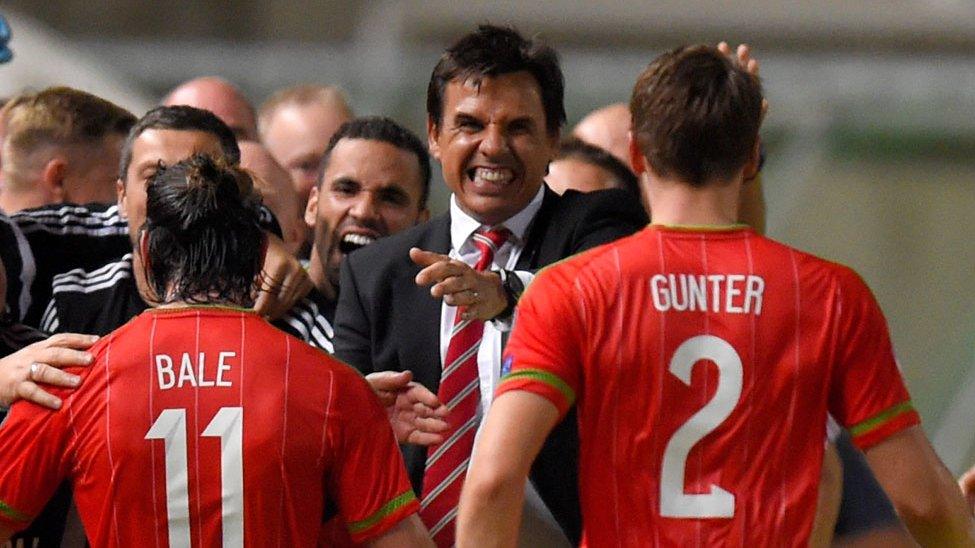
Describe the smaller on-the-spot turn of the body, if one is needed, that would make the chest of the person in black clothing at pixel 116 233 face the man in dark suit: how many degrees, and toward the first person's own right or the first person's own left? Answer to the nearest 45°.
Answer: approximately 45° to the first person's own left

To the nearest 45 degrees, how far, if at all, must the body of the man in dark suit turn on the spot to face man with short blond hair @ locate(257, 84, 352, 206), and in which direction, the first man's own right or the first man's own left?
approximately 180°

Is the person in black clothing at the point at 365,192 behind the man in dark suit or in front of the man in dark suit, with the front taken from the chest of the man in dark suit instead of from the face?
behind

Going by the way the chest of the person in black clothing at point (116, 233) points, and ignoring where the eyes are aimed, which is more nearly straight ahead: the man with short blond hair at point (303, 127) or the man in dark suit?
the man in dark suit

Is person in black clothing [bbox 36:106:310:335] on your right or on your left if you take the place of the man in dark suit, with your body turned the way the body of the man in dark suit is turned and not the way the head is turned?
on your right

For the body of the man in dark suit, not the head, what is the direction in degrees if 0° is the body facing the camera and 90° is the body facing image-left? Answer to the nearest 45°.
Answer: approximately 0°
